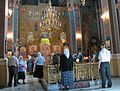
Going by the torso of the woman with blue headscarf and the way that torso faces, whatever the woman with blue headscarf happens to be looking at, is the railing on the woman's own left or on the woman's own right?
on the woman's own right

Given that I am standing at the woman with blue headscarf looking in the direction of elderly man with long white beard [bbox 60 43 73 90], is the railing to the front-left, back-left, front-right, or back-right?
front-left

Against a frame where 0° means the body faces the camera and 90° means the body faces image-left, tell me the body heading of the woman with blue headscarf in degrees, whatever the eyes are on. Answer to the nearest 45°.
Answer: approximately 180°

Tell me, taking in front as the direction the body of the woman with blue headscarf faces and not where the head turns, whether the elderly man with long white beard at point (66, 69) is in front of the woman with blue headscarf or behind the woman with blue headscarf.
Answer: behind
